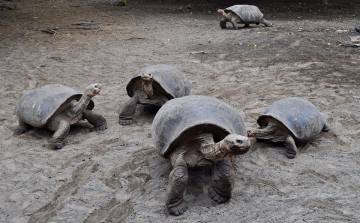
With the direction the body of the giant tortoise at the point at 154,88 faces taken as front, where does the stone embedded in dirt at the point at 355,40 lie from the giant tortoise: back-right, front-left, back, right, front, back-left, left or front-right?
back

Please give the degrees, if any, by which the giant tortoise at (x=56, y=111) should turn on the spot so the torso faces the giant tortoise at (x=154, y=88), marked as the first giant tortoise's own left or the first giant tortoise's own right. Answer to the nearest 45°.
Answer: approximately 45° to the first giant tortoise's own left

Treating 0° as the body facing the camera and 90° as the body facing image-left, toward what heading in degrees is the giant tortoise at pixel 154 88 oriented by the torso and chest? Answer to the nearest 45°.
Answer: approximately 45°

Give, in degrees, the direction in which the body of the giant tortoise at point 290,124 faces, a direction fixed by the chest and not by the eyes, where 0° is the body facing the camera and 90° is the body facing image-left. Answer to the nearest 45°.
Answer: approximately 45°

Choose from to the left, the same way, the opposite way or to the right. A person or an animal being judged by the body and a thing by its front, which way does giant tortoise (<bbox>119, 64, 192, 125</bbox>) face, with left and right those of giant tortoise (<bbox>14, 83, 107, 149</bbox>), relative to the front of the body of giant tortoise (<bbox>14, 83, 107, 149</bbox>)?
to the right

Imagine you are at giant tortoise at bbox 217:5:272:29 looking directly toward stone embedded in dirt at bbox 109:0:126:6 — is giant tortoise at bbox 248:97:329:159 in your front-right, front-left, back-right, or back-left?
back-left

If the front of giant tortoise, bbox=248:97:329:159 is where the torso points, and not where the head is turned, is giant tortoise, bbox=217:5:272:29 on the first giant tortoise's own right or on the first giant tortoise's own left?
on the first giant tortoise's own right
